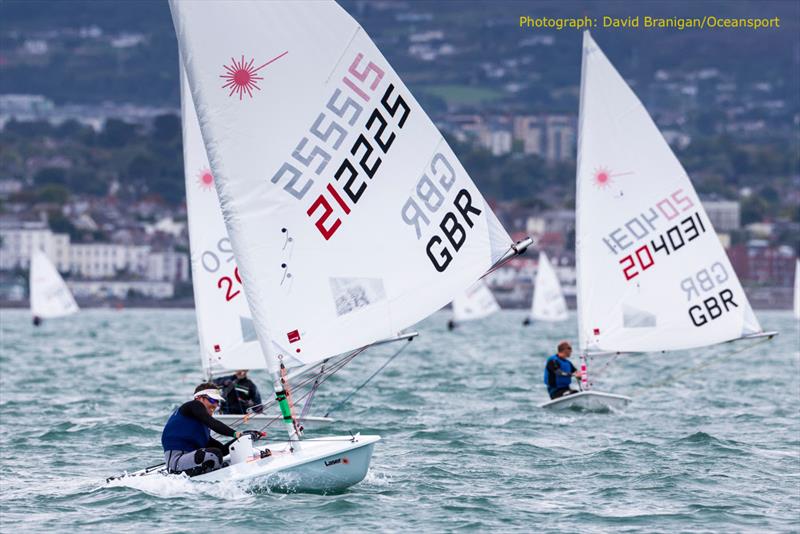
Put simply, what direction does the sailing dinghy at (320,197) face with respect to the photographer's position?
facing the viewer and to the right of the viewer

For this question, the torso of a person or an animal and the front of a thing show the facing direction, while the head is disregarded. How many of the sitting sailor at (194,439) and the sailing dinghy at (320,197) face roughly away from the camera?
0

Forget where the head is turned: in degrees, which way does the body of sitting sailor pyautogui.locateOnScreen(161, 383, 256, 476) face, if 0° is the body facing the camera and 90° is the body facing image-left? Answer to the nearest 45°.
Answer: approximately 270°
